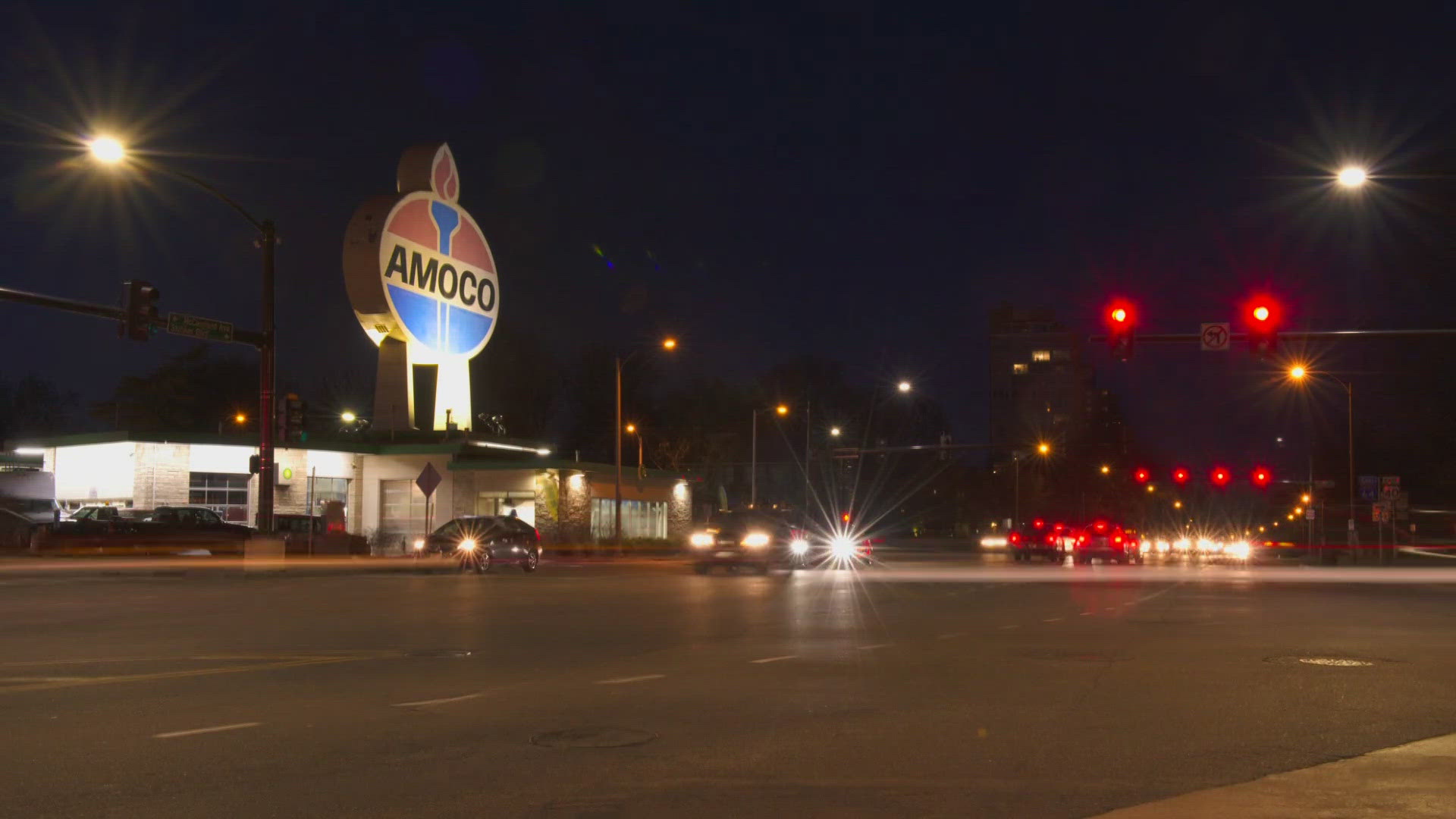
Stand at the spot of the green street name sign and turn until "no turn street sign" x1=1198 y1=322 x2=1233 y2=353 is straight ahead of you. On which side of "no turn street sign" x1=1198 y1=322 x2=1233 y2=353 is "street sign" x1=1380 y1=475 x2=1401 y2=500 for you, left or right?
left

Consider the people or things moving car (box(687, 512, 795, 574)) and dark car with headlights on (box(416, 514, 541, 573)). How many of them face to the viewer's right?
0

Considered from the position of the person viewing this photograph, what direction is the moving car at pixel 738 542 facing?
facing the viewer and to the left of the viewer

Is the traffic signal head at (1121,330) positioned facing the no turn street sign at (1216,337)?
no

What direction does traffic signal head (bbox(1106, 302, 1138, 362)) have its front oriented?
toward the camera

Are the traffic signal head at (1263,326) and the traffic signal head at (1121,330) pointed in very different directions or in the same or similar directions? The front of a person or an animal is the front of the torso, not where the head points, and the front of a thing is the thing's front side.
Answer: same or similar directions

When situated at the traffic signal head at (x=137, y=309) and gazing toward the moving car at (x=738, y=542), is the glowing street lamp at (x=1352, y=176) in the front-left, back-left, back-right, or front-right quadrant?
front-right

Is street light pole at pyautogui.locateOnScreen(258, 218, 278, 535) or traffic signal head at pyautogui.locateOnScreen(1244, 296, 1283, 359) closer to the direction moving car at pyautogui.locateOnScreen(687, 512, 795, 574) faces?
the street light pole

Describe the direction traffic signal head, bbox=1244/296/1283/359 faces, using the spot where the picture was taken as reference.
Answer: facing the viewer
